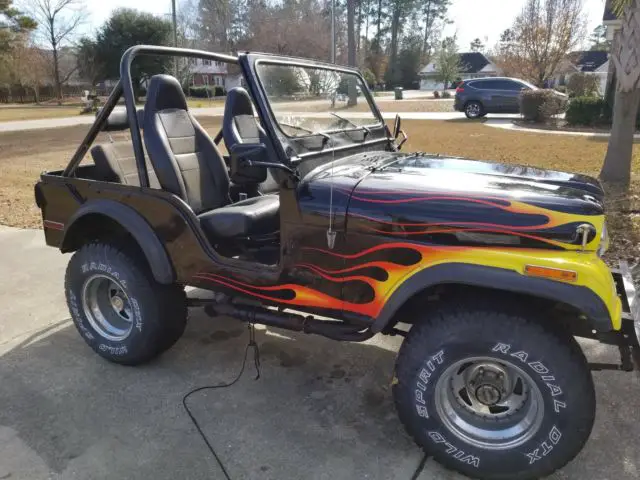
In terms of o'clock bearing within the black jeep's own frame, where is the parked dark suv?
The parked dark suv is roughly at 8 o'clock from the black jeep.

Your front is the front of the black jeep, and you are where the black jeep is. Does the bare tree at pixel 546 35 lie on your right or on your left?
on your left

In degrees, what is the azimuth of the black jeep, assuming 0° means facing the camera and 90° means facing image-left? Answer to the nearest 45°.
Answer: approximately 315°

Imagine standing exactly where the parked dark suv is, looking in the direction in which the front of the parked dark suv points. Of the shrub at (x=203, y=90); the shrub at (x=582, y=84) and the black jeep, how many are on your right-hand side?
1

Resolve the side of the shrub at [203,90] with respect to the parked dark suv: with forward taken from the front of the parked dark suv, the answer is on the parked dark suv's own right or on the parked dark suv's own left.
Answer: on the parked dark suv's own left
